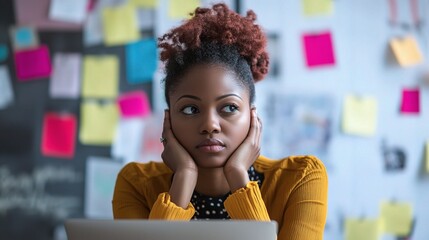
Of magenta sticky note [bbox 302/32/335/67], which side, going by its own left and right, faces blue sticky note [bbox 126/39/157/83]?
right

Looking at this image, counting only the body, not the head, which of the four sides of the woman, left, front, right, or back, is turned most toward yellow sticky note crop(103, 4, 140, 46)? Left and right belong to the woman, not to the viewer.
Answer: back

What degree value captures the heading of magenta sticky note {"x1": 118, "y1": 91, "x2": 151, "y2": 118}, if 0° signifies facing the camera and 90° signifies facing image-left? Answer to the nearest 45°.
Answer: approximately 0°

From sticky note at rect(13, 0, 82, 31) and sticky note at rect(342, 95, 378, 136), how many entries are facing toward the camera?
2

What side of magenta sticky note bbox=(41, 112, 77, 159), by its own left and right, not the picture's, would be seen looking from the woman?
front
